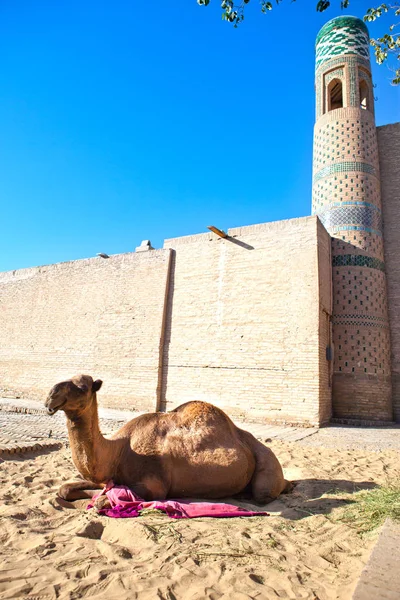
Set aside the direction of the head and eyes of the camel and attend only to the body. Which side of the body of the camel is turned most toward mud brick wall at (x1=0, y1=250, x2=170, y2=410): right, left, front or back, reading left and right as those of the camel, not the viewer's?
right

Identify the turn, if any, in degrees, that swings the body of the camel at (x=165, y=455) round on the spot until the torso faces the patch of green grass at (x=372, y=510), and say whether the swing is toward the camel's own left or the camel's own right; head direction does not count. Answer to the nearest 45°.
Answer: approximately 180°

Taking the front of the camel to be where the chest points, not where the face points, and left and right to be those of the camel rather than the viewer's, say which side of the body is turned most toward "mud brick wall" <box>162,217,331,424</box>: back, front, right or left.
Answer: right

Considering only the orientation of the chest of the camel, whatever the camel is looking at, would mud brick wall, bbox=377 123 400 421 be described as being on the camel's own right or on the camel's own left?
on the camel's own right

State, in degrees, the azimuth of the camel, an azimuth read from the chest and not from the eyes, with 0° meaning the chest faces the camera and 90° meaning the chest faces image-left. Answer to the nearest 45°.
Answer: approximately 90°
